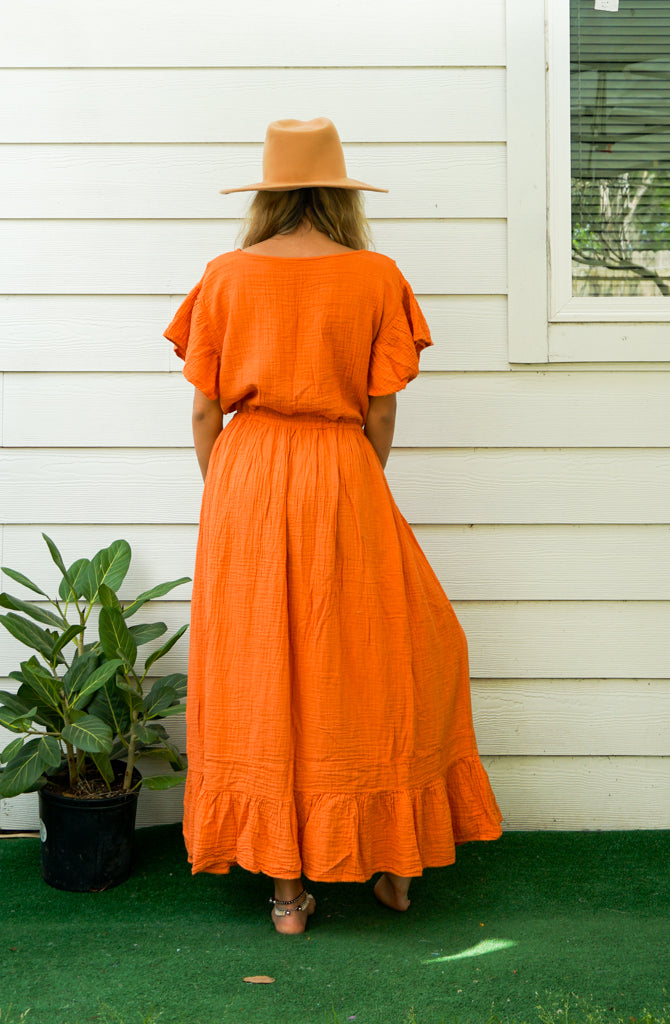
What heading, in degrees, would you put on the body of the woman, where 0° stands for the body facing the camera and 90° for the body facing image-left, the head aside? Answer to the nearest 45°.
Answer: approximately 180°

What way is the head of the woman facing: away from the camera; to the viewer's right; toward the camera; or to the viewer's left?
away from the camera
